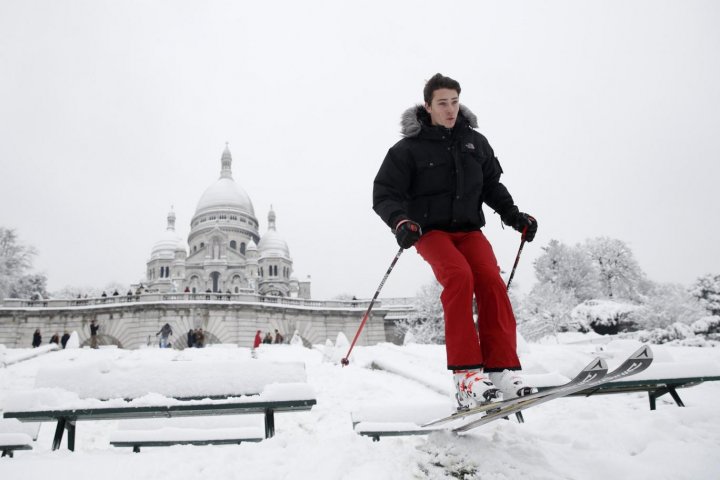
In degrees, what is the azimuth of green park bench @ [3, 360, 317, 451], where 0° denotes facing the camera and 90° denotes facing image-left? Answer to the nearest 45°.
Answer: approximately 0°

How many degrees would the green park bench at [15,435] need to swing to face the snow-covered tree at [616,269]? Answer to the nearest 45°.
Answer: approximately 90° to its left

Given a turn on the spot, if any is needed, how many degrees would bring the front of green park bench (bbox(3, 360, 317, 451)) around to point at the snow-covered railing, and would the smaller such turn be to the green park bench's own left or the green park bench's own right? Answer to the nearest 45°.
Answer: approximately 180°

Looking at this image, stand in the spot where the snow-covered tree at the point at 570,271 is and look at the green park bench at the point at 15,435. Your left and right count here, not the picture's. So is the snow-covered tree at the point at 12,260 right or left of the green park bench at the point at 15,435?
right

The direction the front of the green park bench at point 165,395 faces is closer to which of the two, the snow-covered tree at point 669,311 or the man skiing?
the man skiing

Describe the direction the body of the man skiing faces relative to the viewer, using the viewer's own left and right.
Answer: facing the viewer and to the right of the viewer

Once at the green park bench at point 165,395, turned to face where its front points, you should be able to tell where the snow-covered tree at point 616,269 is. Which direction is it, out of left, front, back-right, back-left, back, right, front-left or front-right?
back-left

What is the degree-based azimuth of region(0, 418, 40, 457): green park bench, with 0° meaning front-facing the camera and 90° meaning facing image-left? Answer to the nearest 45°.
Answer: approximately 0°

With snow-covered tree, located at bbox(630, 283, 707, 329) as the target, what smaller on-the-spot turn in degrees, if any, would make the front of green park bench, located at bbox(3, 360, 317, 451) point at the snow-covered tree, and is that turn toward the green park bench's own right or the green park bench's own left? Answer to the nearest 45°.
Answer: approximately 135° to the green park bench's own left

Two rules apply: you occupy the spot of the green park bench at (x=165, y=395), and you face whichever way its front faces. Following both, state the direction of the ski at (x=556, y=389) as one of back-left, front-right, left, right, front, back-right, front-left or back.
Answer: front-left

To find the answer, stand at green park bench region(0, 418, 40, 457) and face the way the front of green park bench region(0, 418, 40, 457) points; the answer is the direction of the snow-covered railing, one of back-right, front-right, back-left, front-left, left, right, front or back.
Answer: back

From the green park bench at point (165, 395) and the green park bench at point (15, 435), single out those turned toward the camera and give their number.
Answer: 2

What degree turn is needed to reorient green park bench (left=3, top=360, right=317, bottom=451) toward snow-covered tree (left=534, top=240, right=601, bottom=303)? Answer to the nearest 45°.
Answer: approximately 135° to its left
